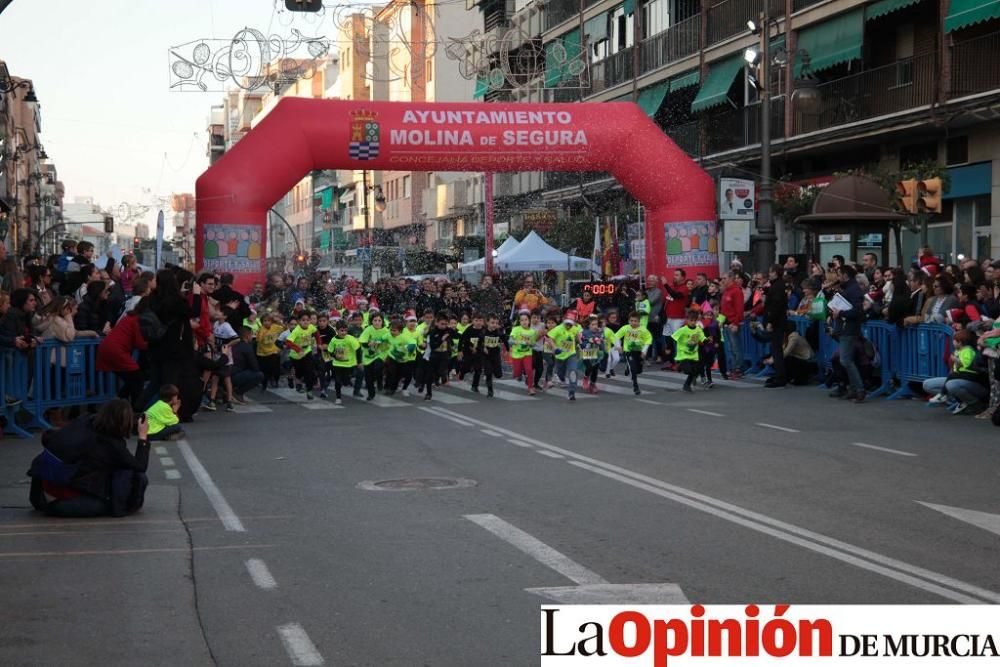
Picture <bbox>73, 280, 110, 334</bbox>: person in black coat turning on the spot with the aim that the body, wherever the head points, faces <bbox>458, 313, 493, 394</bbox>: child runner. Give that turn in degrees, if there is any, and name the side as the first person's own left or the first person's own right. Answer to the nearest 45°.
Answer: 0° — they already face them

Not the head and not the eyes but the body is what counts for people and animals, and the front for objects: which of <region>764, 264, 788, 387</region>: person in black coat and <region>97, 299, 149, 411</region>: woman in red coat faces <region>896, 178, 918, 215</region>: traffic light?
the woman in red coat

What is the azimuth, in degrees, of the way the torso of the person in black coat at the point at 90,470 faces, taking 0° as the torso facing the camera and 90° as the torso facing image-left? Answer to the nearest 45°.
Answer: approximately 225°

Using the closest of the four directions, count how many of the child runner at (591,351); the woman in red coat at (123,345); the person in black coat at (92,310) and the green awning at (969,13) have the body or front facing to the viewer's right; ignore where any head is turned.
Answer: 2

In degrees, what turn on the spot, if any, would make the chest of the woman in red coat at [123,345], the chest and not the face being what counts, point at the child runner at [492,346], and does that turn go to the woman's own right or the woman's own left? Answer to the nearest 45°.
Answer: approximately 45° to the woman's own left

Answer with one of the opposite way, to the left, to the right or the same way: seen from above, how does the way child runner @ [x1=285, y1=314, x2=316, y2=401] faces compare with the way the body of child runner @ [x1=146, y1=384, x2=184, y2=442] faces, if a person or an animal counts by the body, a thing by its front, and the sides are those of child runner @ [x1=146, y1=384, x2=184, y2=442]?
to the right

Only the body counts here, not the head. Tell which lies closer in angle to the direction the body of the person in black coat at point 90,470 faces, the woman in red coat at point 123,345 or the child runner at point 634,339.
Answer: the child runner

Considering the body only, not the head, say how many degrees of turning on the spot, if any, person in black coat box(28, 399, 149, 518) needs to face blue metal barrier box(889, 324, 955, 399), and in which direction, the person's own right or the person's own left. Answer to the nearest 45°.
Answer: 0° — they already face it

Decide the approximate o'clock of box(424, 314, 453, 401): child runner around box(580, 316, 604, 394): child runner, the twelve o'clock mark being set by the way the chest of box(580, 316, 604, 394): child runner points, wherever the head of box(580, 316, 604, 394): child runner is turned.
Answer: box(424, 314, 453, 401): child runner is roughly at 3 o'clock from box(580, 316, 604, 394): child runner.
